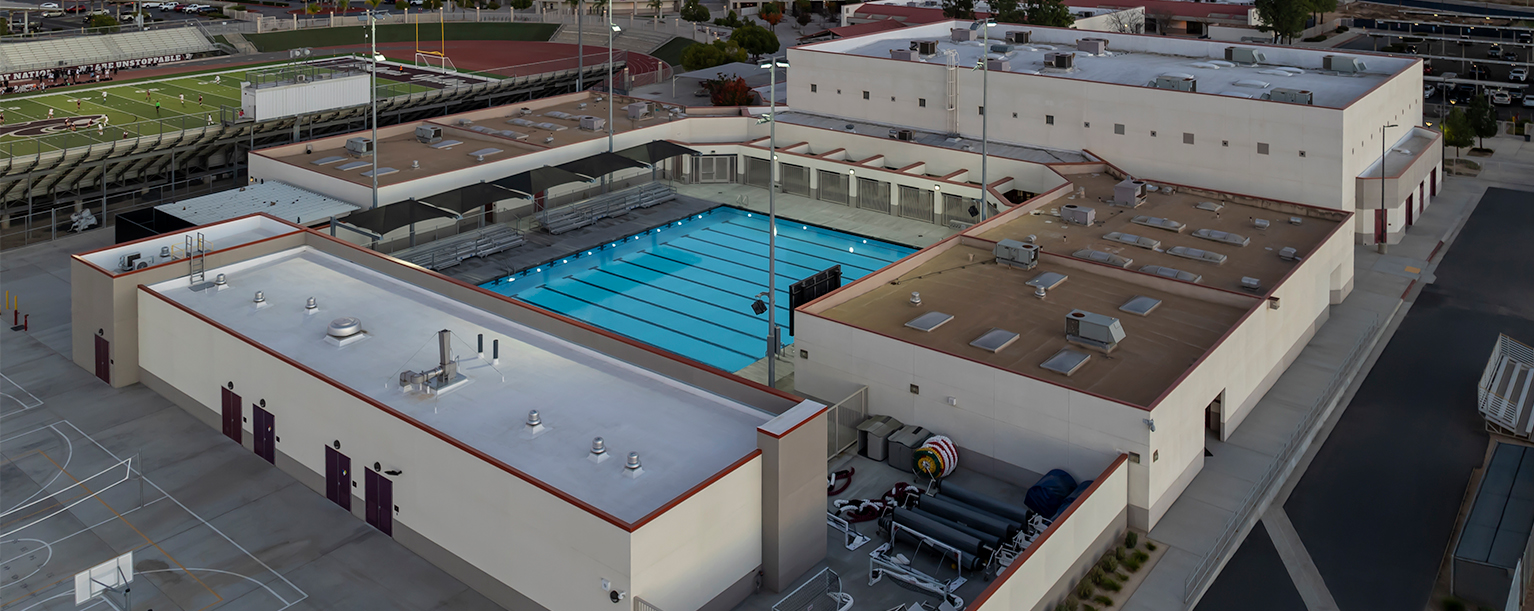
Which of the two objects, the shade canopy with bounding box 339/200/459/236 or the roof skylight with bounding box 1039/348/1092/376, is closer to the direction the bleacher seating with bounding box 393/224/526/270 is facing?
the roof skylight

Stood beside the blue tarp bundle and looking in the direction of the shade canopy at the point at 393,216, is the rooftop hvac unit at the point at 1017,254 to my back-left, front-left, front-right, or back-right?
front-right

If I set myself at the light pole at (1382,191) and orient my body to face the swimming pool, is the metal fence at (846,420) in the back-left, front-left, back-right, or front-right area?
front-left

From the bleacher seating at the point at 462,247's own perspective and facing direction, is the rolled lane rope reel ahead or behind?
ahead

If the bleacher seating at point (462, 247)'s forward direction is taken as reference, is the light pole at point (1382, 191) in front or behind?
in front

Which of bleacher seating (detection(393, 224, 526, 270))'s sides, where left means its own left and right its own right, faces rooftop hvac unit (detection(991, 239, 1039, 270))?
front

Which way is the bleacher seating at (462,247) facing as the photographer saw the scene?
facing the viewer and to the right of the viewer
